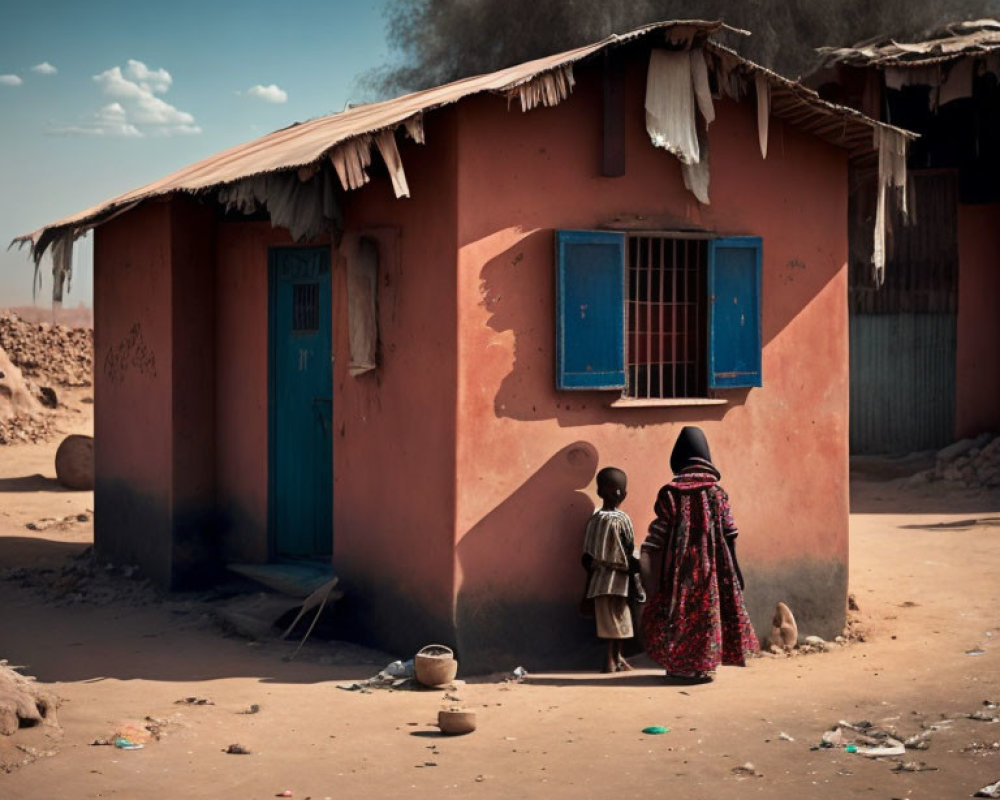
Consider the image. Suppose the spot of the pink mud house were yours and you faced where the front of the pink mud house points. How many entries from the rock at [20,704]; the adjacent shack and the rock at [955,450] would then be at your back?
2

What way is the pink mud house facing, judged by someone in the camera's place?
facing the viewer and to the left of the viewer

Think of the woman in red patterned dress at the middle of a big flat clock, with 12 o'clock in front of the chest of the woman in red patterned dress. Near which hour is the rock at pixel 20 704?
The rock is roughly at 8 o'clock from the woman in red patterned dress.

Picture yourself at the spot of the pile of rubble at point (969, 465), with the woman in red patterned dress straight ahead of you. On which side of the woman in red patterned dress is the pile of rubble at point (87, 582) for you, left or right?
right

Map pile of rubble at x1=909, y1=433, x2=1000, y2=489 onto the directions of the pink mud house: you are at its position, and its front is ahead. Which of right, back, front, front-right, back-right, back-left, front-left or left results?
back

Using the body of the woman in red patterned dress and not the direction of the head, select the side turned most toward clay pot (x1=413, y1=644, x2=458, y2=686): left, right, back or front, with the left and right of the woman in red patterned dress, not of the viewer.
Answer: left

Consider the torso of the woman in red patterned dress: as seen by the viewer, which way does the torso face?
away from the camera

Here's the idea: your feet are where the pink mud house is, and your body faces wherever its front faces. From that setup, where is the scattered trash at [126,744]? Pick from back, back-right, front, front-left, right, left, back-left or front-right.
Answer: front

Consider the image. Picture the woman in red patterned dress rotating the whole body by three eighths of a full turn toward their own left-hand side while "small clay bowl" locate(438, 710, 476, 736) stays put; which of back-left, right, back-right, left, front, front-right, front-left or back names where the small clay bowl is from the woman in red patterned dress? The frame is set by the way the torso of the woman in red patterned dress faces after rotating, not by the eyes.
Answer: front

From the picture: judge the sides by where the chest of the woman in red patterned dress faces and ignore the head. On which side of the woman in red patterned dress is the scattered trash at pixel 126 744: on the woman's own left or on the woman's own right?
on the woman's own left

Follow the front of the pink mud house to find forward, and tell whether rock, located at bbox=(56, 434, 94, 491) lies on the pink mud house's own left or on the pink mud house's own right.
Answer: on the pink mud house's own right

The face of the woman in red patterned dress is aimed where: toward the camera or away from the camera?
away from the camera

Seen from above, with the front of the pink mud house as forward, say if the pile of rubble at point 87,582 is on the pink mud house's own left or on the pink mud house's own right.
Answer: on the pink mud house's own right

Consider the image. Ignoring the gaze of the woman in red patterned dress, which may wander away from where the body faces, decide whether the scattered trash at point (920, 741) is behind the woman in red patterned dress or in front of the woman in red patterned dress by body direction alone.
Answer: behind
